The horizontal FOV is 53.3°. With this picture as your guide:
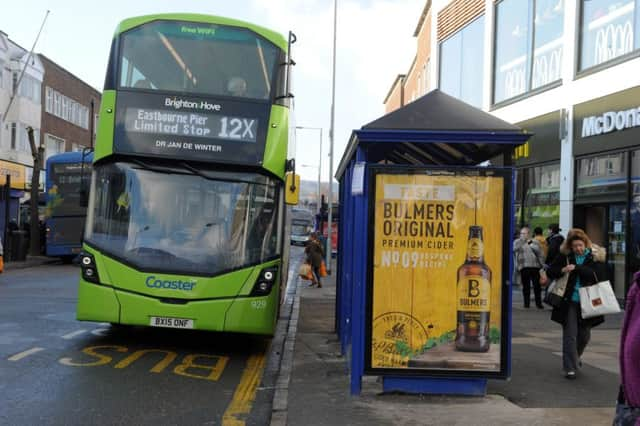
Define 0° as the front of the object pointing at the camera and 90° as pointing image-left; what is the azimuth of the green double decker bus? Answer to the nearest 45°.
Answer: approximately 0°

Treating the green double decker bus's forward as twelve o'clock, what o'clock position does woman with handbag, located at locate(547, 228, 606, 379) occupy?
The woman with handbag is roughly at 10 o'clock from the green double decker bus.

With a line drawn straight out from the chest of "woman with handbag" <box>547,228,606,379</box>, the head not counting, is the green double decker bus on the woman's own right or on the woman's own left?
on the woman's own right

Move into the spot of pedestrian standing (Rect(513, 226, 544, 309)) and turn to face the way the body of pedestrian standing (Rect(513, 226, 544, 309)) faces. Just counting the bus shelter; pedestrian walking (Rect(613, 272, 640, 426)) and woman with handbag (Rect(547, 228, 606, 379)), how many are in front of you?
3

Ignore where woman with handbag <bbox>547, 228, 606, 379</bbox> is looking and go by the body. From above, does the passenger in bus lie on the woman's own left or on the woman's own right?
on the woman's own right

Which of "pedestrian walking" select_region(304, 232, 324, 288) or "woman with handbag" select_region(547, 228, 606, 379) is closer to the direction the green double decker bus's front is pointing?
the woman with handbag

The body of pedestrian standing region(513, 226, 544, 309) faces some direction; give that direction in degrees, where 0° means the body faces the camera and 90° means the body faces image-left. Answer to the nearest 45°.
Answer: approximately 0°

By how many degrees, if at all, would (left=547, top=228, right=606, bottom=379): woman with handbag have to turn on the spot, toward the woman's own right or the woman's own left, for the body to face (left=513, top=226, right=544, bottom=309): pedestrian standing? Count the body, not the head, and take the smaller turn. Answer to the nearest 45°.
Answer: approximately 180°

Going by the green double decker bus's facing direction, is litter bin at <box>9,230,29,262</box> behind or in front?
behind

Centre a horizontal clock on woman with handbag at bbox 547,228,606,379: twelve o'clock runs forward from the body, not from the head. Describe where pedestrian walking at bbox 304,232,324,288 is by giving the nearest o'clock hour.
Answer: The pedestrian walking is roughly at 5 o'clock from the woman with handbag.
